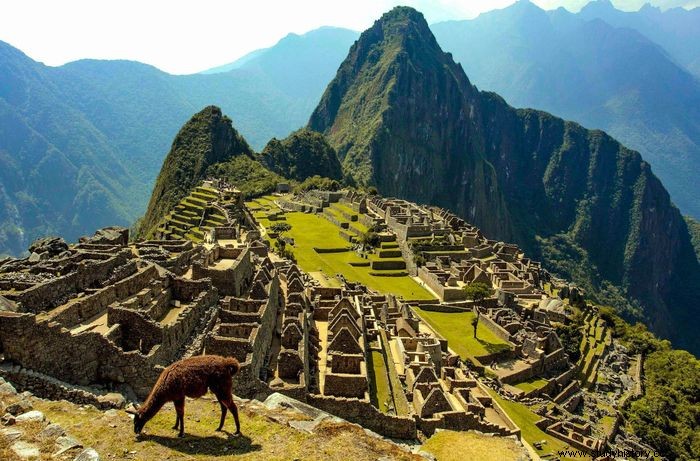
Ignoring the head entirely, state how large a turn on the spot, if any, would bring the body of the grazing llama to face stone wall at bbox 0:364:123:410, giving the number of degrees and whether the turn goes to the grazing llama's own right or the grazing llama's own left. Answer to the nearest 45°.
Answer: approximately 45° to the grazing llama's own right

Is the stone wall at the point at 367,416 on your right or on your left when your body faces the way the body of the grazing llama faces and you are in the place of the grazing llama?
on your right

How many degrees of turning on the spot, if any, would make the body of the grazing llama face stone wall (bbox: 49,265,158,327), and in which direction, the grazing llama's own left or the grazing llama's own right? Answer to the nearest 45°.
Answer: approximately 90° to the grazing llama's own right

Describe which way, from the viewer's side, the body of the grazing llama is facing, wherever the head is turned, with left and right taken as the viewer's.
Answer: facing to the left of the viewer

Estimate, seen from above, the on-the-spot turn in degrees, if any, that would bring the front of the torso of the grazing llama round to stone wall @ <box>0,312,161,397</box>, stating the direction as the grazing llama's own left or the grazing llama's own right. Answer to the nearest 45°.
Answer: approximately 45° to the grazing llama's own right

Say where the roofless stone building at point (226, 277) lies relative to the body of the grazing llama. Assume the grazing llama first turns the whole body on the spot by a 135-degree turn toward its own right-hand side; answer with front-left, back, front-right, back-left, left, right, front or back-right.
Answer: front-left

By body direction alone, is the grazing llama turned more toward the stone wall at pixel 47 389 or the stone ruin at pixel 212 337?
the stone wall
